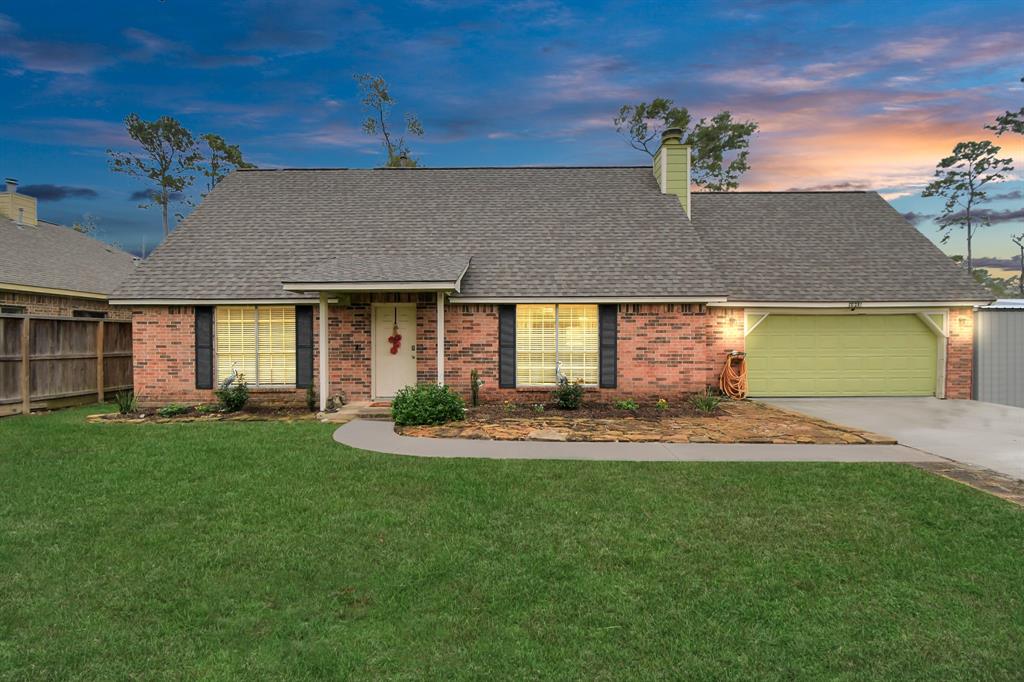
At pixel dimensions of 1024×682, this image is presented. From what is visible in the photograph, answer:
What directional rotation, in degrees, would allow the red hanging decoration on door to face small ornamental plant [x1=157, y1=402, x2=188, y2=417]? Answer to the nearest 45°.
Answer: approximately 90° to its right

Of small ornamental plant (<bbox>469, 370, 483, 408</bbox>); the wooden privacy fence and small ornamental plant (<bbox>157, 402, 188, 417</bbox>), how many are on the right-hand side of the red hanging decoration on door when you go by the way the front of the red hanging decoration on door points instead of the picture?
2

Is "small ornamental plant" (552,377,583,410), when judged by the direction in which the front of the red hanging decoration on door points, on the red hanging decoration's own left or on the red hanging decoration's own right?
on the red hanging decoration's own left

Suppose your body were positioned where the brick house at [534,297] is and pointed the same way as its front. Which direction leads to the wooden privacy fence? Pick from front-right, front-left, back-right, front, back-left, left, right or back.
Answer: right

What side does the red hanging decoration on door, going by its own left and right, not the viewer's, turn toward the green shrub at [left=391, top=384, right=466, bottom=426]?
front

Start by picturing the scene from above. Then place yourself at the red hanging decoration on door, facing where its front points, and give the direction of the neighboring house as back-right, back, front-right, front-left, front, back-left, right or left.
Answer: back-right

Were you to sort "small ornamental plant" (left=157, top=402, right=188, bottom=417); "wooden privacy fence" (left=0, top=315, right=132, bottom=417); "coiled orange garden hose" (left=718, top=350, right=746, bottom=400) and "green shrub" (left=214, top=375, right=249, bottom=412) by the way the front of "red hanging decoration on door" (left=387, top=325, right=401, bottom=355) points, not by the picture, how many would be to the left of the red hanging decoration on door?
1

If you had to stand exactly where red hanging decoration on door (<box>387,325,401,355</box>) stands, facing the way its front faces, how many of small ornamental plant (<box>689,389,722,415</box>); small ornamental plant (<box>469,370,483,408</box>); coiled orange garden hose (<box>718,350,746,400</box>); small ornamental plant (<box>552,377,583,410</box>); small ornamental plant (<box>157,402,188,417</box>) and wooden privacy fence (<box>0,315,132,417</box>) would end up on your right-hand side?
2

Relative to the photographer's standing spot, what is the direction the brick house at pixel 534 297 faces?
facing the viewer

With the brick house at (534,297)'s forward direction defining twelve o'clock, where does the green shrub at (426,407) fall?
The green shrub is roughly at 1 o'clock from the brick house.

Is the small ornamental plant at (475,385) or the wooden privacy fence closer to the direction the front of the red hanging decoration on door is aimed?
the small ornamental plant

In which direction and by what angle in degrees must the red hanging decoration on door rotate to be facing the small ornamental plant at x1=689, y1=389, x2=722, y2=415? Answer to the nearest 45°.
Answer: approximately 90° to its left

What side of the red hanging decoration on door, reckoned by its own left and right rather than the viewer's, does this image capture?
front

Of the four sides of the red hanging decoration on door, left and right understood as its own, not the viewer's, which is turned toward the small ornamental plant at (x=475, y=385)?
left

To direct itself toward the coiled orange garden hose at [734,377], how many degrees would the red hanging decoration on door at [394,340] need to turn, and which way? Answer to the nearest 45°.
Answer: approximately 90° to its left
